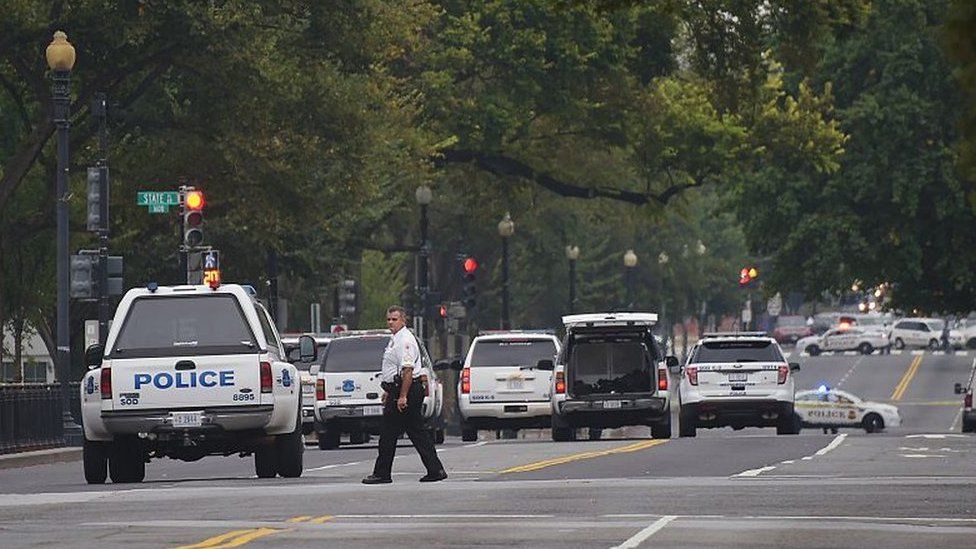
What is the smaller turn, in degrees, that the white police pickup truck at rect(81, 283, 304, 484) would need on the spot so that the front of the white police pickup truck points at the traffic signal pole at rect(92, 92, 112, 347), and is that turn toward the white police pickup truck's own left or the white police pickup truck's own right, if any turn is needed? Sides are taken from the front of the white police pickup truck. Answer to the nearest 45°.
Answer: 0° — it already faces it

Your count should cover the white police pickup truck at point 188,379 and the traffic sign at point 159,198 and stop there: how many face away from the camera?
1

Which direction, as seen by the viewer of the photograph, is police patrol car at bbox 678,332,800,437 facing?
facing away from the viewer

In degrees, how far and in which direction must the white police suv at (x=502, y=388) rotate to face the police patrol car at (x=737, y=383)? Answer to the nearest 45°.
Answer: approximately 90° to its right

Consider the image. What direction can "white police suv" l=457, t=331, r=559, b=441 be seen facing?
away from the camera

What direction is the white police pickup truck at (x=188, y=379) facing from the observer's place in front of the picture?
facing away from the viewer

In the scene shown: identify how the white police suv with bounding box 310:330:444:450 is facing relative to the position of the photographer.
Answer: facing away from the viewer

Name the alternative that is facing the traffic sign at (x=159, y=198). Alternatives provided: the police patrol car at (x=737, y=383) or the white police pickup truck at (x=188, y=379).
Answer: the white police pickup truck

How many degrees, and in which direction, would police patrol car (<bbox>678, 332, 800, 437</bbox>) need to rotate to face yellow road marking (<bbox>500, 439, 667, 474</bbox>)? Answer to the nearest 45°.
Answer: approximately 180°

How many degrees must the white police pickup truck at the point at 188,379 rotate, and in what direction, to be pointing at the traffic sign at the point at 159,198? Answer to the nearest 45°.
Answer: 0° — it already faces it
